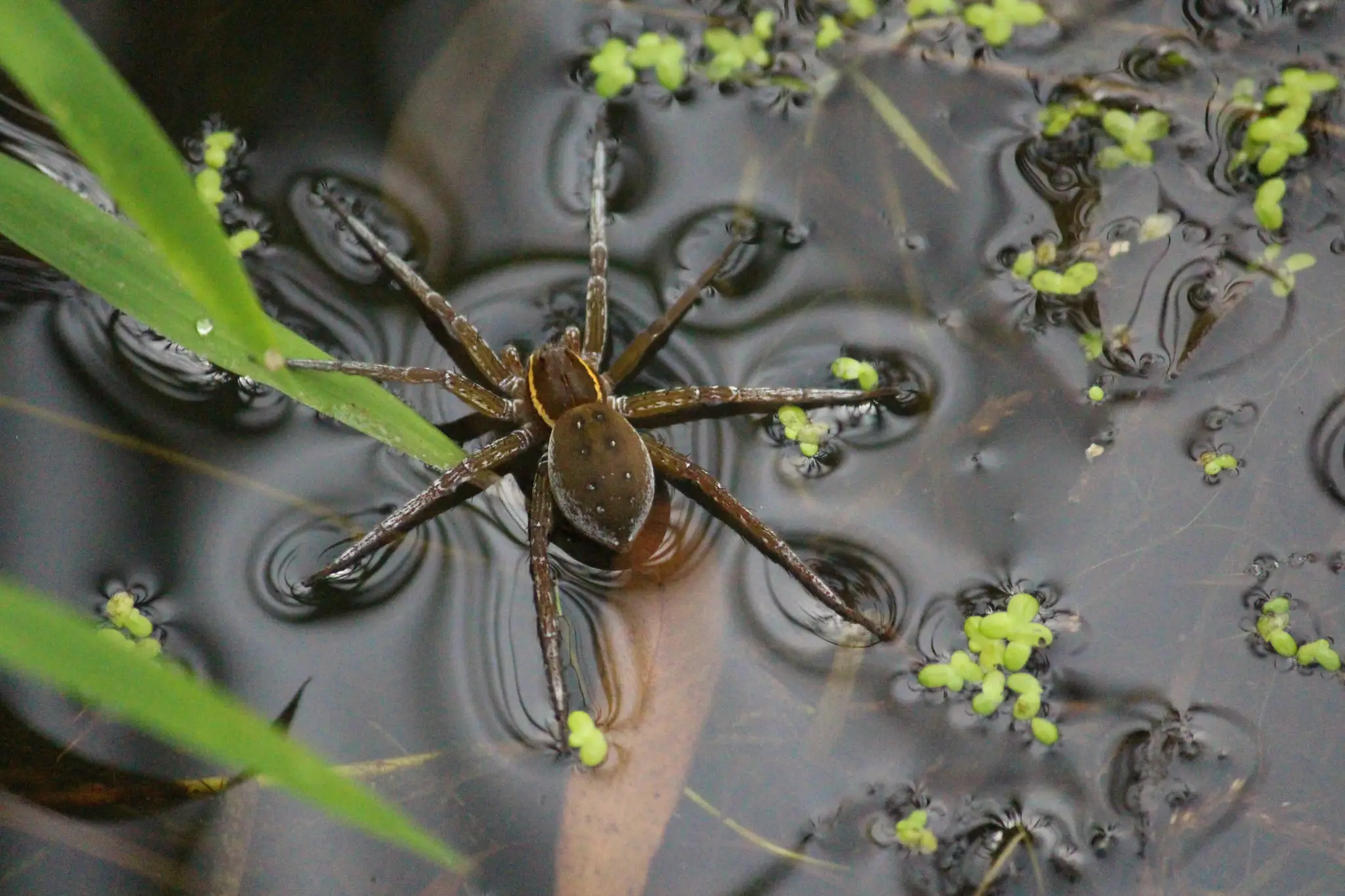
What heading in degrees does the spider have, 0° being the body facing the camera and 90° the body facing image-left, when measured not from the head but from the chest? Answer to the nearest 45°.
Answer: approximately 180°

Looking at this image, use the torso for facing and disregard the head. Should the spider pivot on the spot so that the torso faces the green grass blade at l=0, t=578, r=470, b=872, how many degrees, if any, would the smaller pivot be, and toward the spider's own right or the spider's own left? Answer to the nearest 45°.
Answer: approximately 180°

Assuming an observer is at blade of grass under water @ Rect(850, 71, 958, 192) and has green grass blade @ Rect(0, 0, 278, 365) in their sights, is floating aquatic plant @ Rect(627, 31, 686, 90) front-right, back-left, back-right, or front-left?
front-right

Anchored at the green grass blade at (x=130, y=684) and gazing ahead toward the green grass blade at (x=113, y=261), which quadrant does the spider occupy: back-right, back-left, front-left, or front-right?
front-right

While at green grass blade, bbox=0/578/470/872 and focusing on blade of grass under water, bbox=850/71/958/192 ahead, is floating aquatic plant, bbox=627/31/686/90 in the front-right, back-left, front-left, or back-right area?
front-left
